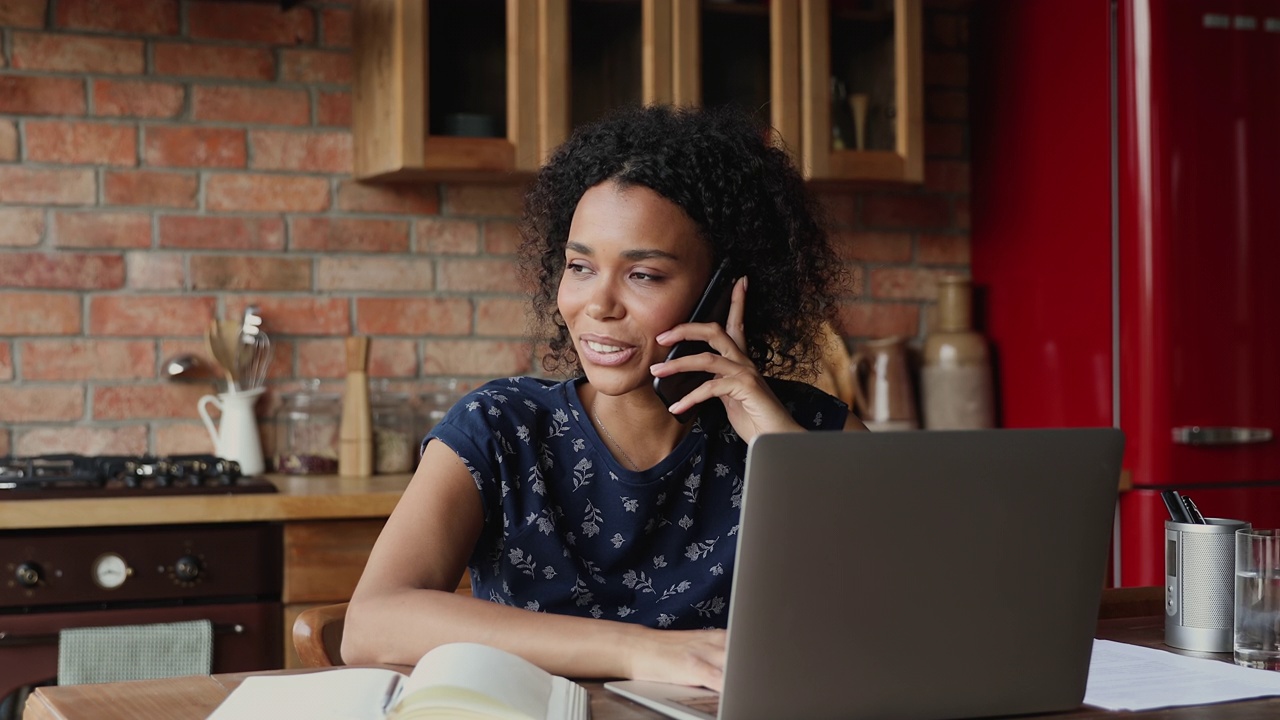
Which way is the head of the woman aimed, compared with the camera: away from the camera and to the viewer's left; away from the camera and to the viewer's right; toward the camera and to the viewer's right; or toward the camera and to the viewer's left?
toward the camera and to the viewer's left

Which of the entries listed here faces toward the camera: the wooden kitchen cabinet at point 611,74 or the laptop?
the wooden kitchen cabinet

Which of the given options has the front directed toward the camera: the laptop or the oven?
the oven

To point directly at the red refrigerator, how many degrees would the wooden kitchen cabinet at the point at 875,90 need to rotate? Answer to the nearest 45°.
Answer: approximately 90° to its left

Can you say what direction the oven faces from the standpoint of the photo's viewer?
facing the viewer

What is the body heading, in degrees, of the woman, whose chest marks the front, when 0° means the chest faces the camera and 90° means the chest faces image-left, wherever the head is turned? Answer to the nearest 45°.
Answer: approximately 0°

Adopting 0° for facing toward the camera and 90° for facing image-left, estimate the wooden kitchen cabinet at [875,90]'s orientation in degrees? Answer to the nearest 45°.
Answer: approximately 0°

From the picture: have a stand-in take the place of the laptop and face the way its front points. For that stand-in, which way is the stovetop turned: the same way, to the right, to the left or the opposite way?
the opposite way

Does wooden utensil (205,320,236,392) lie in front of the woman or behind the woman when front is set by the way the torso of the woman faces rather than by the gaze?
behind

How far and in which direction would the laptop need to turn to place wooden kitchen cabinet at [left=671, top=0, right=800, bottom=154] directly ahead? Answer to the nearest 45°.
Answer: approximately 45° to its right

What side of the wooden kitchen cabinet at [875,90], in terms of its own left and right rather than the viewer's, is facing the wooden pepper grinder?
right

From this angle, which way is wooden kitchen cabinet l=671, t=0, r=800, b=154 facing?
toward the camera

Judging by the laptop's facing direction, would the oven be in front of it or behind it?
in front

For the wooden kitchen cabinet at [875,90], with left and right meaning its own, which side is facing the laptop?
front

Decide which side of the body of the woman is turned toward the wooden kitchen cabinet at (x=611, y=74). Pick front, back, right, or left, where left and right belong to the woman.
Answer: back

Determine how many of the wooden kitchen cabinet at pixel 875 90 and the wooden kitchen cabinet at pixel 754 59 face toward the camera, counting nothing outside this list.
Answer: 2
